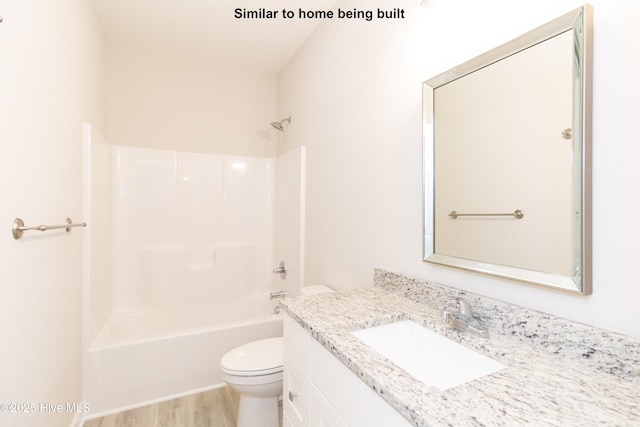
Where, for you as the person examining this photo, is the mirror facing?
facing the viewer and to the left of the viewer

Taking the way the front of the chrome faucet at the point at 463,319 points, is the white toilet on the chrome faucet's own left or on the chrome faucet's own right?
on the chrome faucet's own right

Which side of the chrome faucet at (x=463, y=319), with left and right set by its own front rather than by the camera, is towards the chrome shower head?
right

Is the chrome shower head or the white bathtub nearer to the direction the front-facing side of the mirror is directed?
the white bathtub

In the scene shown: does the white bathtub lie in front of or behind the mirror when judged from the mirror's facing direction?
in front

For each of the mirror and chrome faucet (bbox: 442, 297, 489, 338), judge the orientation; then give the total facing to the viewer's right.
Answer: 0

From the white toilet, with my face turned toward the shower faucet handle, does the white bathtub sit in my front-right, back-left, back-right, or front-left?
front-left

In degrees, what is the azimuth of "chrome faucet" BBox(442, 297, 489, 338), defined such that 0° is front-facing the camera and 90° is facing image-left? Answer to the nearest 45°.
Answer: approximately 45°
